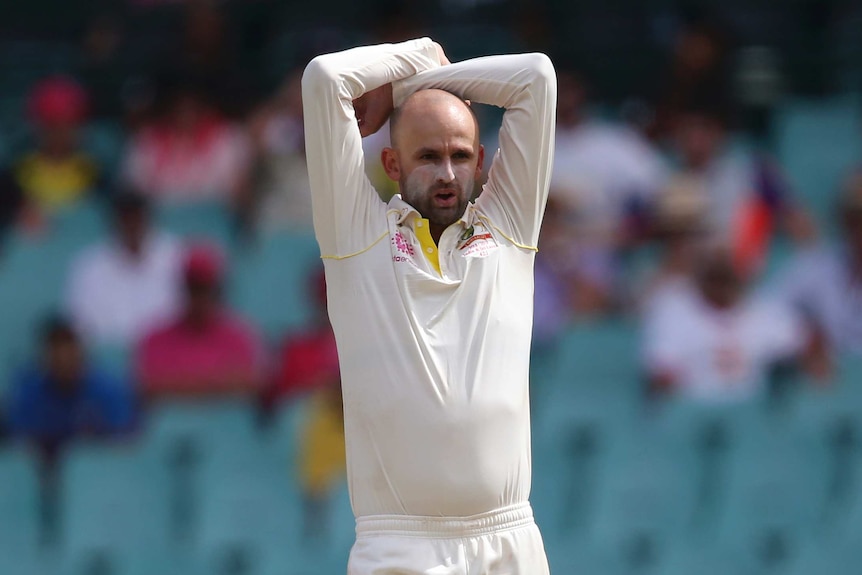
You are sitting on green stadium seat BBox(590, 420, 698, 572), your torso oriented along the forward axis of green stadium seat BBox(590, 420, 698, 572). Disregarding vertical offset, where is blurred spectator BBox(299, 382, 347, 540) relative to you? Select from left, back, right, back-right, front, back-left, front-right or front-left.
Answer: right

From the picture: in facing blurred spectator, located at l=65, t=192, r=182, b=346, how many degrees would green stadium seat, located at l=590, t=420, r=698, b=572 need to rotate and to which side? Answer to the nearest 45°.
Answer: approximately 90° to its right

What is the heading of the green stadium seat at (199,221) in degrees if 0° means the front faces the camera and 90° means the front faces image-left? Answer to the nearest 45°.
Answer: approximately 0°

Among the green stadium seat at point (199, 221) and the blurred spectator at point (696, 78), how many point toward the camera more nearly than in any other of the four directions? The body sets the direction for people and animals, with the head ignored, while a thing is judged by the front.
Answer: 2

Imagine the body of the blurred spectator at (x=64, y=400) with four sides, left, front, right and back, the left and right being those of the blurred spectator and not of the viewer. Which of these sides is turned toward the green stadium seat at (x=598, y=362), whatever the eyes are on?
left

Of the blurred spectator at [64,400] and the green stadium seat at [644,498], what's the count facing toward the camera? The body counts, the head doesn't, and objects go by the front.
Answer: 2

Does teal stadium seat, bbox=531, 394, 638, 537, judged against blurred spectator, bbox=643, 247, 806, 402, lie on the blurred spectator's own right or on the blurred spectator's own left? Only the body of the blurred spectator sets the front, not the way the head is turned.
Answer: on the blurred spectator's own right
